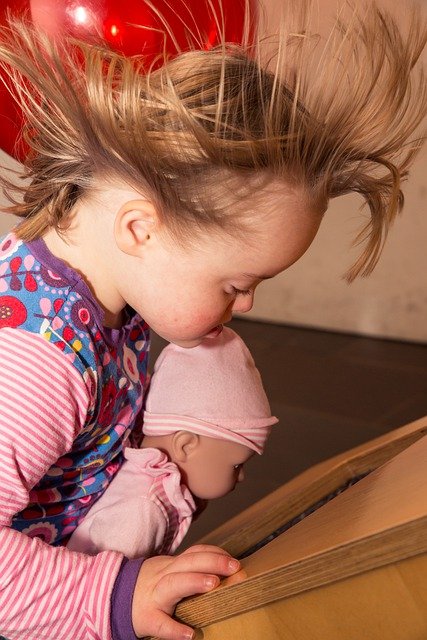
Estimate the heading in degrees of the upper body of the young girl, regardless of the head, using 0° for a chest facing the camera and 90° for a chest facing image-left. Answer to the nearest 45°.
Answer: approximately 270°

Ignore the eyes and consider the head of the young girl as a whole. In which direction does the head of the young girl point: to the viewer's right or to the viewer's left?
to the viewer's right
